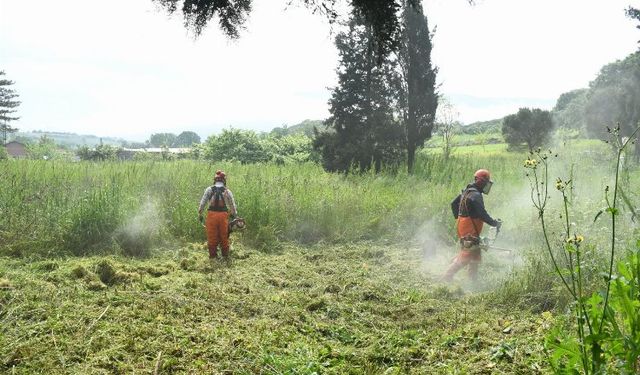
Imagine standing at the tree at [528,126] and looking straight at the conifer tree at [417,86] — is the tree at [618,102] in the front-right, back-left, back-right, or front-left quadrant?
back-left

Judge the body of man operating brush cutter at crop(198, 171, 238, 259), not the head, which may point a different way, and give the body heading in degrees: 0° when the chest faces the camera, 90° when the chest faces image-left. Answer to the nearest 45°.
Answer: approximately 180°

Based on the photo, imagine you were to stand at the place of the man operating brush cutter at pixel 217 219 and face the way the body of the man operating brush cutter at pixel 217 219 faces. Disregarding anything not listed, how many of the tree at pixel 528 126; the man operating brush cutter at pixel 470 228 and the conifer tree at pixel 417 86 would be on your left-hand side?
0

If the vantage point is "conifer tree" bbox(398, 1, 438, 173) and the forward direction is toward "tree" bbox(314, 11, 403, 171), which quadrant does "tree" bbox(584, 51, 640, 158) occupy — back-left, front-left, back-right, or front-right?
back-right

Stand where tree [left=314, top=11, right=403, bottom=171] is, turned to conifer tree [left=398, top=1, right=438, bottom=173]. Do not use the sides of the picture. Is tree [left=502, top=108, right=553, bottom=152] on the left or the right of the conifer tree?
left

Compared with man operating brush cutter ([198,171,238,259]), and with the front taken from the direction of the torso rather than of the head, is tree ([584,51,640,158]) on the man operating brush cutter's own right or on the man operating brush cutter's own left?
on the man operating brush cutter's own right

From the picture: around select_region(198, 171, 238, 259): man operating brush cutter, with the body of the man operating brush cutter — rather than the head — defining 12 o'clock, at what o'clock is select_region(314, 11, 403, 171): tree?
The tree is roughly at 1 o'clock from the man operating brush cutter.

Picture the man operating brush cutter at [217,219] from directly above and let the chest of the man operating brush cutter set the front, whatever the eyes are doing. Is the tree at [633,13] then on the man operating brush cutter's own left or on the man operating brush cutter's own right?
on the man operating brush cutter's own right

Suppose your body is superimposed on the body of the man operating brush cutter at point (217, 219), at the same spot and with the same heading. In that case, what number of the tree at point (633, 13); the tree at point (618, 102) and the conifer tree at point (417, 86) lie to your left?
0

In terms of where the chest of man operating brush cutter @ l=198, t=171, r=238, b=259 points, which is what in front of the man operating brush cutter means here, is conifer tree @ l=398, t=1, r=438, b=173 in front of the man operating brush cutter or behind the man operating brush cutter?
in front

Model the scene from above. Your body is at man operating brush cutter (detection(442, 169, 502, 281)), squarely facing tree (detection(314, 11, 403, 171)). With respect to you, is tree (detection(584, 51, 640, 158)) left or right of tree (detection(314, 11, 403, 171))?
right

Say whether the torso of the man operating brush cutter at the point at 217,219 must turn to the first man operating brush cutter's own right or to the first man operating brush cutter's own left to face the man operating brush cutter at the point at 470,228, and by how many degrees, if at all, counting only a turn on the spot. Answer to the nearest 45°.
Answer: approximately 135° to the first man operating brush cutter's own right
